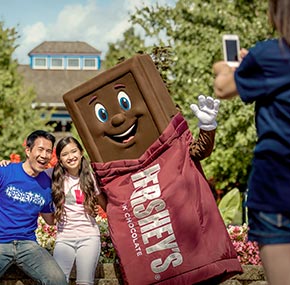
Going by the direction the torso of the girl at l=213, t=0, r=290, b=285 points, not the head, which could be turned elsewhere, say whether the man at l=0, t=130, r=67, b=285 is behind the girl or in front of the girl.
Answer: in front

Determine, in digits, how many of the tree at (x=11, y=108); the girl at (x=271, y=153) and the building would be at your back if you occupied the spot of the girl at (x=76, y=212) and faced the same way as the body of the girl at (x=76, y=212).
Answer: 2

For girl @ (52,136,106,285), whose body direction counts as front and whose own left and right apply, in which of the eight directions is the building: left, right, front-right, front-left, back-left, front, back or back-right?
back

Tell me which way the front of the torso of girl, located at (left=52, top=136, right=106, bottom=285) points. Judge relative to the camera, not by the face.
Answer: toward the camera

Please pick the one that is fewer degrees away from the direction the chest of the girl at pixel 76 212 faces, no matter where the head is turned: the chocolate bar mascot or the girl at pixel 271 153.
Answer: the girl

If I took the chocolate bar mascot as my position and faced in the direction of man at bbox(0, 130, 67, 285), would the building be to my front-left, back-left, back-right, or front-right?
front-right

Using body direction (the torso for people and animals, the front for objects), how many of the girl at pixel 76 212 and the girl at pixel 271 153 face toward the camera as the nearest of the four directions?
1

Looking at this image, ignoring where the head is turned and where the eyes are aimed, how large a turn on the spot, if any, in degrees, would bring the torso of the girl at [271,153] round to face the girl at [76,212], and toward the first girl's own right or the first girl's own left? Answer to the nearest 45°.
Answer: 0° — they already face them

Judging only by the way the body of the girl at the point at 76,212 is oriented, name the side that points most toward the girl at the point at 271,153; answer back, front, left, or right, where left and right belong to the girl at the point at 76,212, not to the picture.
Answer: front

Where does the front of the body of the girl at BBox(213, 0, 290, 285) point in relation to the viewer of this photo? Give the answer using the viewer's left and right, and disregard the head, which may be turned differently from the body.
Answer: facing away from the viewer and to the left of the viewer

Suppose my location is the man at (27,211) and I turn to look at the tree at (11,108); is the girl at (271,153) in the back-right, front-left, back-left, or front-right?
back-right

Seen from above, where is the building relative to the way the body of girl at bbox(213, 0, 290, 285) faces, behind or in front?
in front

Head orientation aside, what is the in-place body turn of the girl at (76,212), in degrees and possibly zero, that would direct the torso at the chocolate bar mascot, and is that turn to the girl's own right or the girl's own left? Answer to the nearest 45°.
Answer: approximately 45° to the girl's own left

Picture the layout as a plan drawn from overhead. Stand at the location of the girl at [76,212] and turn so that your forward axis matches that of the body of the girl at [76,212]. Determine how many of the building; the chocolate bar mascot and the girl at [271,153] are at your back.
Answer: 1
